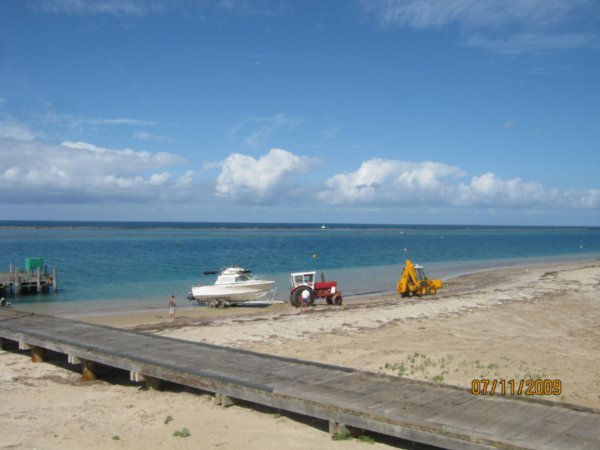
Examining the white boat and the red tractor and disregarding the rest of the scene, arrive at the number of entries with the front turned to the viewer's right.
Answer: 2

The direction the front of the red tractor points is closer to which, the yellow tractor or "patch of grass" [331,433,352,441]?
the yellow tractor

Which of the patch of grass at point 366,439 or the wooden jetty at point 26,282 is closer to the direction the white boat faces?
the patch of grass

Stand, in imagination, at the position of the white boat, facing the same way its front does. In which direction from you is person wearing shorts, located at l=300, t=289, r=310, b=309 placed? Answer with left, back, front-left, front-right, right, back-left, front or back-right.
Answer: front-right

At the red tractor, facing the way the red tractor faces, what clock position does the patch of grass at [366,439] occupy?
The patch of grass is roughly at 3 o'clock from the red tractor.

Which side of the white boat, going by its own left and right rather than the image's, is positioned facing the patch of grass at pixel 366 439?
right

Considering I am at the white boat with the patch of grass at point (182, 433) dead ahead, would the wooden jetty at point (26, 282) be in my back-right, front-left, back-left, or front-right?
back-right

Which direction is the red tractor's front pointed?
to the viewer's right

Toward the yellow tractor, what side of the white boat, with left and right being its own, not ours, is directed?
front

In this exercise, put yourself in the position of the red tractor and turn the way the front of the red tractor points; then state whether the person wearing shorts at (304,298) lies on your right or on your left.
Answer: on your right

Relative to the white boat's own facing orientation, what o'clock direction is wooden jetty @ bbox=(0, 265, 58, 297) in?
The wooden jetty is roughly at 7 o'clock from the white boat.

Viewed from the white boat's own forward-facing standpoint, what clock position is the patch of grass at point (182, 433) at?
The patch of grass is roughly at 3 o'clock from the white boat.

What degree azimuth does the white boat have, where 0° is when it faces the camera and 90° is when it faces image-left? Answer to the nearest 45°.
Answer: approximately 270°

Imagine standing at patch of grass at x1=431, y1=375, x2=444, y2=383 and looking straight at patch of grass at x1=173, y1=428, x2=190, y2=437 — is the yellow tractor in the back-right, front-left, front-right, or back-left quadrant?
back-right
